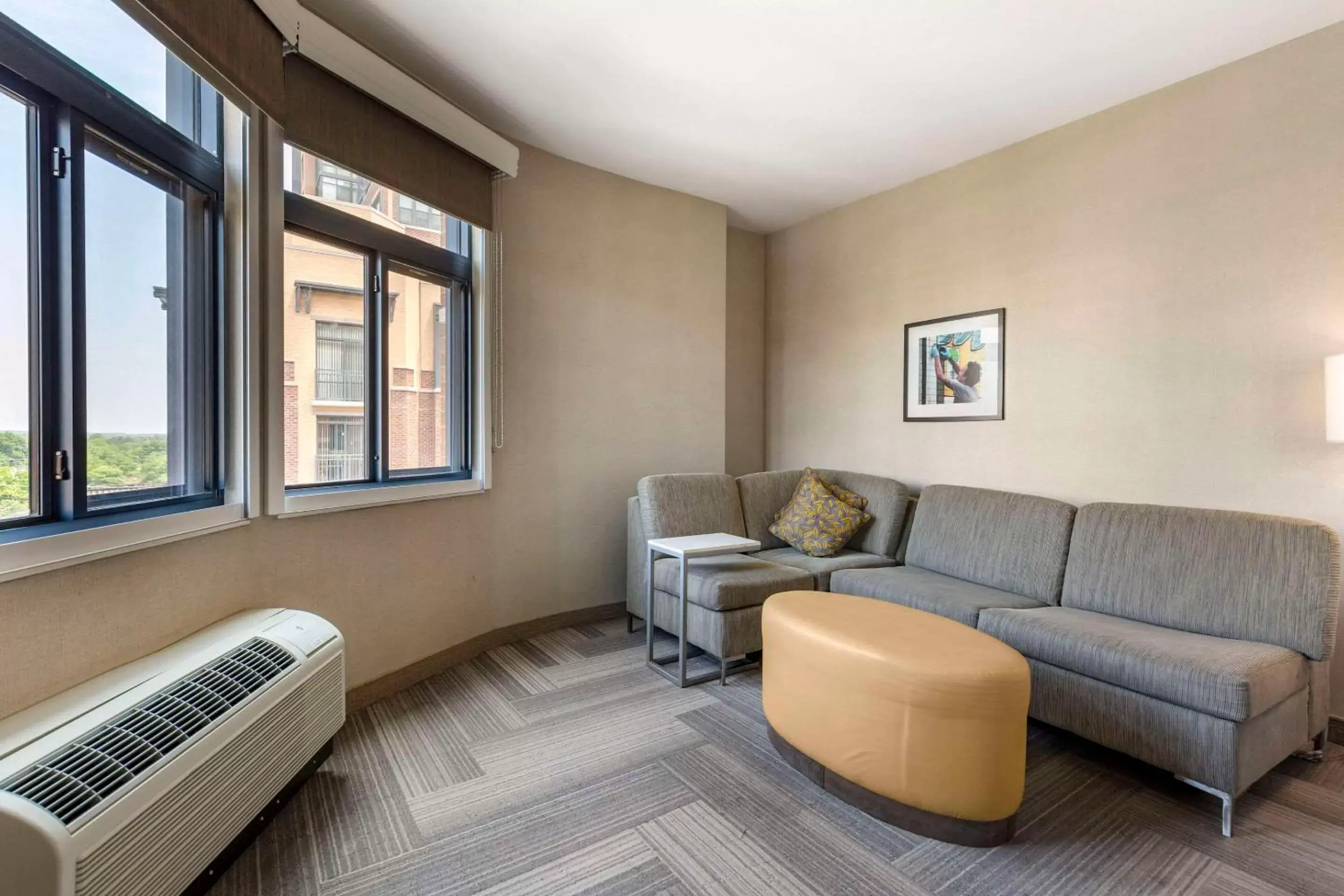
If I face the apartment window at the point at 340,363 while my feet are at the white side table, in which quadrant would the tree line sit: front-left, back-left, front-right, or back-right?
front-left

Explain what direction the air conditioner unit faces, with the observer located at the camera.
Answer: facing the viewer and to the right of the viewer

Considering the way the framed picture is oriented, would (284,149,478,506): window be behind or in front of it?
in front

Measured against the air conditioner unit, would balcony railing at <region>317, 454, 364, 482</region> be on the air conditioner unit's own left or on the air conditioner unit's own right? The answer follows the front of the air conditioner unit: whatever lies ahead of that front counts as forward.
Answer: on the air conditioner unit's own left

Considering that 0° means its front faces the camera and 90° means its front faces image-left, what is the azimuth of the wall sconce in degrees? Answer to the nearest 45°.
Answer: approximately 45°

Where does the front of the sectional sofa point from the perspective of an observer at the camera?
facing the viewer and to the left of the viewer

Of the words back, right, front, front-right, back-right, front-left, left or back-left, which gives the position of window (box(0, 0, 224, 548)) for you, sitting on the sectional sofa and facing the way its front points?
front

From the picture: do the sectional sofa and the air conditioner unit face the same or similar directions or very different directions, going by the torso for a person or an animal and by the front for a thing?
very different directions

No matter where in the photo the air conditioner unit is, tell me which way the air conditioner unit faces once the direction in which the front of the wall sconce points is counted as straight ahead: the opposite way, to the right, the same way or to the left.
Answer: the opposite way

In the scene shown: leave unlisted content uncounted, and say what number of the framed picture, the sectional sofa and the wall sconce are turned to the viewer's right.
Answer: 0

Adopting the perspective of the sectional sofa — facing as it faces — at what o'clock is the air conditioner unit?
The air conditioner unit is roughly at 12 o'clock from the sectional sofa.

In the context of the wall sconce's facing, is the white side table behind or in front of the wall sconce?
in front

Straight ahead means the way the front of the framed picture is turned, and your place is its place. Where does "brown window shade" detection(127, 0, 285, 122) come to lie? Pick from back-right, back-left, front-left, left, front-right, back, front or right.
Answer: front
